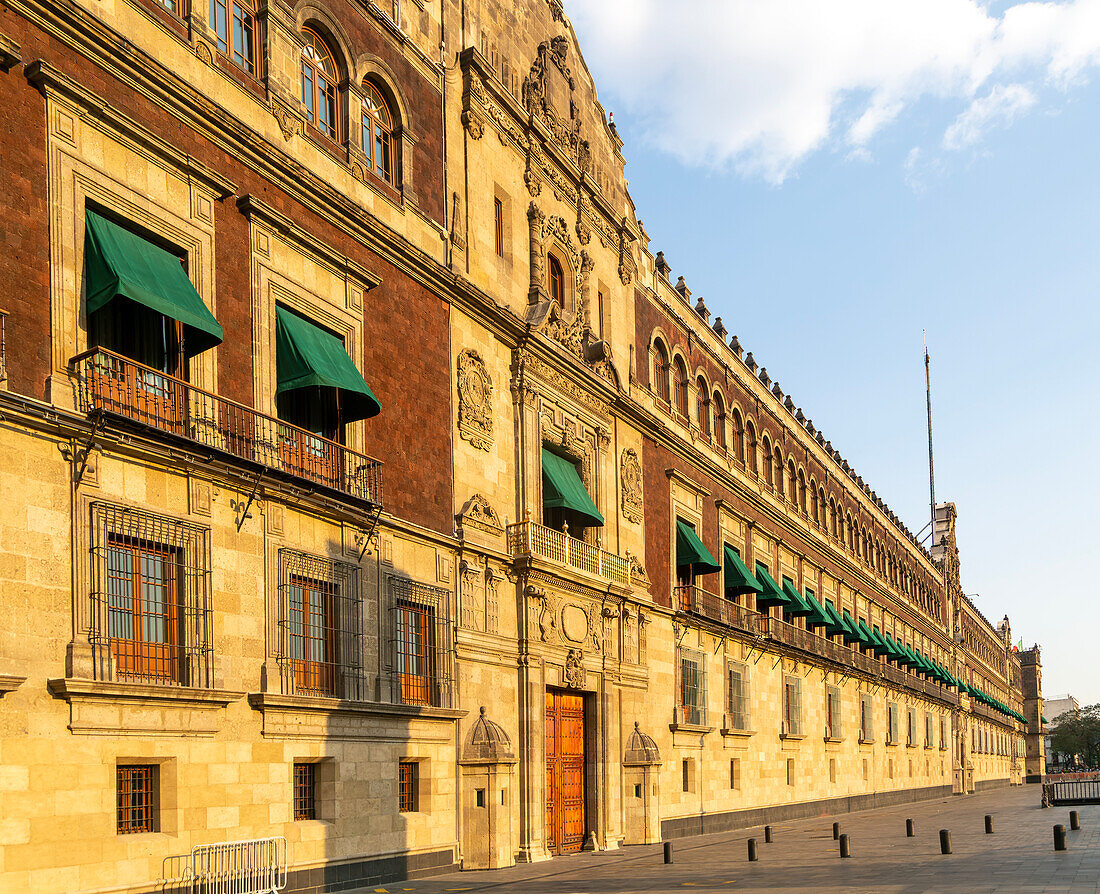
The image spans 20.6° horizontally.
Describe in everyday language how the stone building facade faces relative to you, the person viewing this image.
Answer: facing the viewer and to the right of the viewer
